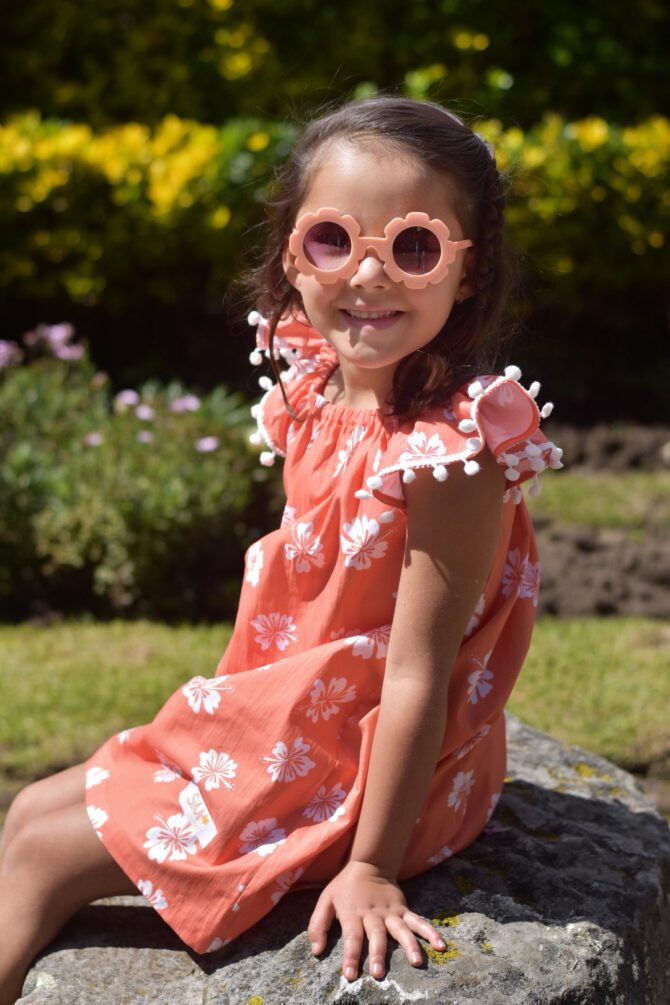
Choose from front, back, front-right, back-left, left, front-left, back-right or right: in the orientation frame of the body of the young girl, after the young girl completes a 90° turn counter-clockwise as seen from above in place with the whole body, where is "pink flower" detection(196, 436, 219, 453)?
back-left

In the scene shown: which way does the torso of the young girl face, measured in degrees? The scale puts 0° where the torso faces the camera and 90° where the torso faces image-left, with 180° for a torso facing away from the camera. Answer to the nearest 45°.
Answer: approximately 45°
